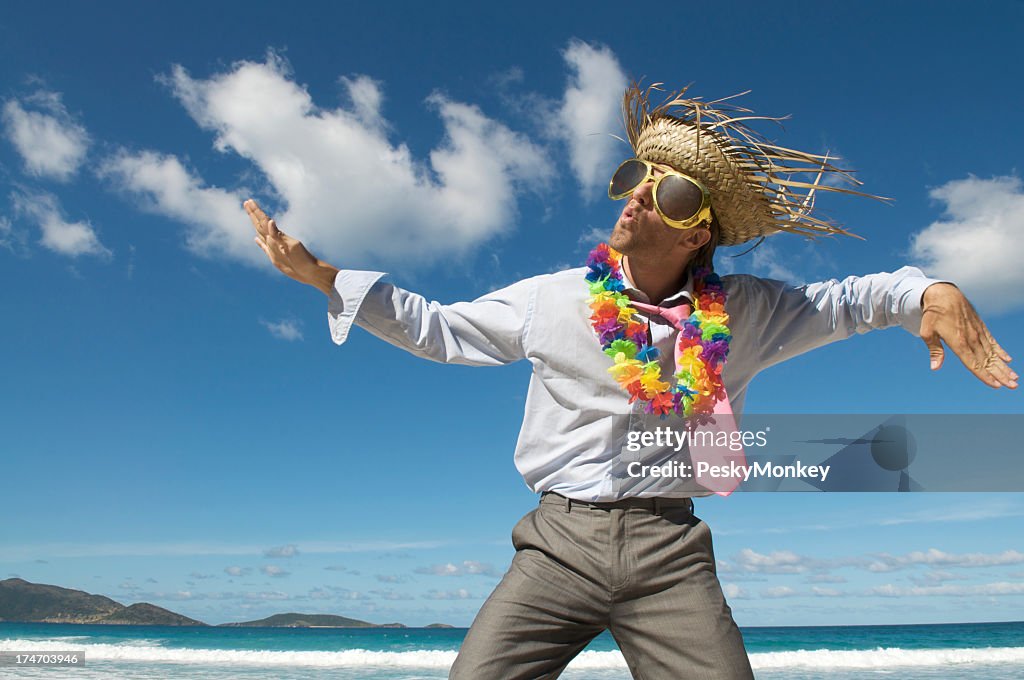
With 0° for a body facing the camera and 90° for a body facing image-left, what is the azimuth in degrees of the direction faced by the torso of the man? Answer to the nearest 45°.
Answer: approximately 0°
